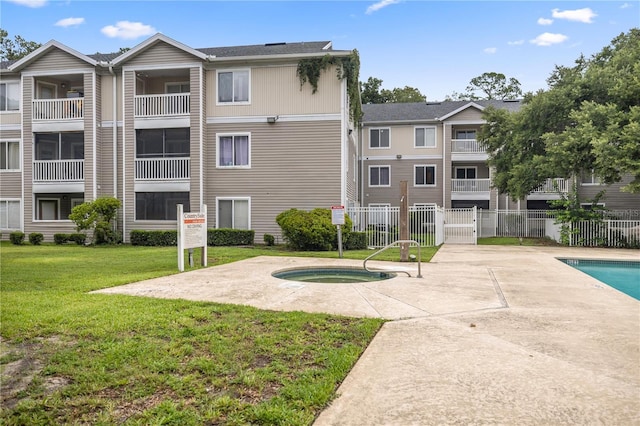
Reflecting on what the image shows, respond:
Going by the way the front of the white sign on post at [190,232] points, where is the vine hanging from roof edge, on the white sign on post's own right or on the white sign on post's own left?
on the white sign on post's own left

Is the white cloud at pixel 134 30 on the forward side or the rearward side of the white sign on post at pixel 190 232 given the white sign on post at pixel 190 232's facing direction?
on the rearward side

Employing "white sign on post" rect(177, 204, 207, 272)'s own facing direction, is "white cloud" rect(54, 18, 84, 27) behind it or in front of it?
behind

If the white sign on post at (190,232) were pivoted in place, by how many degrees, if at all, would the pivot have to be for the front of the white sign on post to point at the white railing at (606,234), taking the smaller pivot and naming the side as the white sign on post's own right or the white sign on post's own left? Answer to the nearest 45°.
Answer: approximately 45° to the white sign on post's own left

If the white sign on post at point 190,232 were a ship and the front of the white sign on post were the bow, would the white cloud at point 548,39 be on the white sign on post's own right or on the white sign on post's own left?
on the white sign on post's own left

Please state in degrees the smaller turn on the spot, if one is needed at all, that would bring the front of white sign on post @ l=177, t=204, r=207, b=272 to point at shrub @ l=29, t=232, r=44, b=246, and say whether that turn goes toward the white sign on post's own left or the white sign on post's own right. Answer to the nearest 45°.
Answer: approximately 180°

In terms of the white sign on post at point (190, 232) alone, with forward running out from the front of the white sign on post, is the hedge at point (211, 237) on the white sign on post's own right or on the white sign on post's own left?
on the white sign on post's own left

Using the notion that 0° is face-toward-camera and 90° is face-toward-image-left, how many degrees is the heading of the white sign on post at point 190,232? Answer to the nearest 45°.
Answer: approximately 315°
